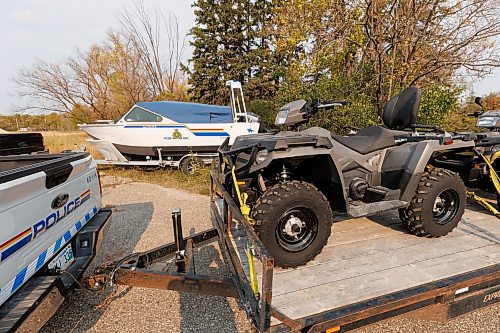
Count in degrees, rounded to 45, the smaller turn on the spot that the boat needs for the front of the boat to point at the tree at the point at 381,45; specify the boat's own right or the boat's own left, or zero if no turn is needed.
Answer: approximately 180°

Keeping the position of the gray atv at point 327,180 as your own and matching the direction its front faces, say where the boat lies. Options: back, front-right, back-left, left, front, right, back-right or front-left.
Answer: right

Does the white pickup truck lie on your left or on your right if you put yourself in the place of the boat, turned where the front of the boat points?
on your left

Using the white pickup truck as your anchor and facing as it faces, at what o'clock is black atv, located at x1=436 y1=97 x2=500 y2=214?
The black atv is roughly at 5 o'clock from the white pickup truck.

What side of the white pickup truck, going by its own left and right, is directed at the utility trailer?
back

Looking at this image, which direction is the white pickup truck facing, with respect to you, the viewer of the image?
facing away from the viewer and to the left of the viewer

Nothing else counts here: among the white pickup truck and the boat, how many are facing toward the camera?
0

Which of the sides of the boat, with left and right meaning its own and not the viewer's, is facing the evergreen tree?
right

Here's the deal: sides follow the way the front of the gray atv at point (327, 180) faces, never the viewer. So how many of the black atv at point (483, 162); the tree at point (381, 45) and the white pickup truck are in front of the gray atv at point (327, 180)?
1

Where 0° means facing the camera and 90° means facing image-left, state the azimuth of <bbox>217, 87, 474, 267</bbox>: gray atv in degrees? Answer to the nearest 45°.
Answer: approximately 45°

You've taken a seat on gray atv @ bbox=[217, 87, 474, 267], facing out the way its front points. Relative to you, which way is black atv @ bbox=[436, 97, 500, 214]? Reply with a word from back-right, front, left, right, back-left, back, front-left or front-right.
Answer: back

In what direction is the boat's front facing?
to the viewer's left

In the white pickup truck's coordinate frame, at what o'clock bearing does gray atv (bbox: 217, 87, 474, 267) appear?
The gray atv is roughly at 5 o'clock from the white pickup truck.

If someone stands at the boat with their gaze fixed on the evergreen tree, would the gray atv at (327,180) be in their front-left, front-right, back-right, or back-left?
back-right
